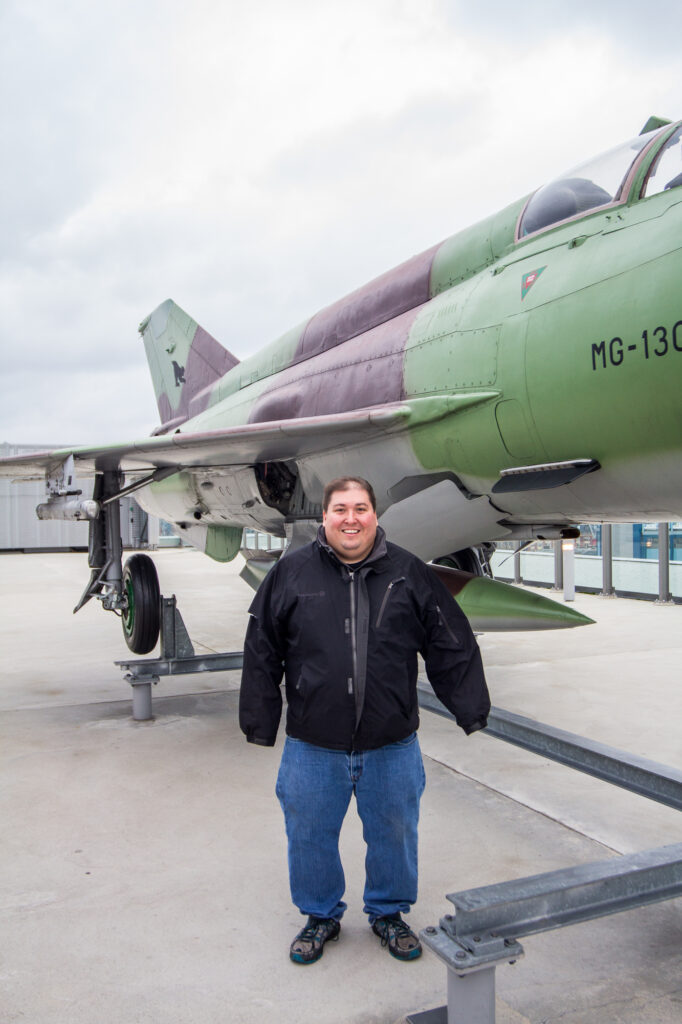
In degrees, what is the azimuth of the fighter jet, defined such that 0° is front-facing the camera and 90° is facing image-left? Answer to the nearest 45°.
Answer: approximately 315°

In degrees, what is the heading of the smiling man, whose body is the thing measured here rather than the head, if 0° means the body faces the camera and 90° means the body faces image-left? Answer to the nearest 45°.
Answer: approximately 0°

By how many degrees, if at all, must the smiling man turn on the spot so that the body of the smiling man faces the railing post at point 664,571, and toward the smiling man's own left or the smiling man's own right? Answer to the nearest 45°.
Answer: approximately 135° to the smiling man's own left

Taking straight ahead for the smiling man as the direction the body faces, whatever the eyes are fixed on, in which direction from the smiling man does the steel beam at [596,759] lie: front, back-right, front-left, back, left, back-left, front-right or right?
back-left

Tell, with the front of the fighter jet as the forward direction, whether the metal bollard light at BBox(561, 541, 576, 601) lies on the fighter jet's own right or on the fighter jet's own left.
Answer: on the fighter jet's own left

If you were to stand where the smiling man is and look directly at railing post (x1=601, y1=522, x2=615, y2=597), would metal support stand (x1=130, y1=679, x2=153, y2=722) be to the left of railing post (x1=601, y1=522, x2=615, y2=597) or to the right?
left

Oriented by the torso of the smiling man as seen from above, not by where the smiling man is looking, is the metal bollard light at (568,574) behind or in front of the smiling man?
behind

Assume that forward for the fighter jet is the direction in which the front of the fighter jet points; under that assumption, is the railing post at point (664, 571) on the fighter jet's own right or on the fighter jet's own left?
on the fighter jet's own left

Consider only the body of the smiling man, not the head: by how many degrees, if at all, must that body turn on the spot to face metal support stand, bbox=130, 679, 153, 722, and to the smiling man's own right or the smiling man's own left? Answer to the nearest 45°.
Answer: approximately 135° to the smiling man's own right
